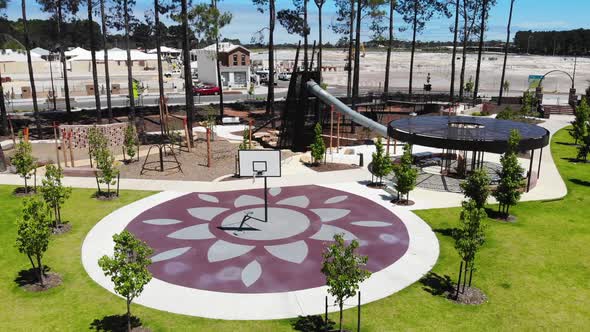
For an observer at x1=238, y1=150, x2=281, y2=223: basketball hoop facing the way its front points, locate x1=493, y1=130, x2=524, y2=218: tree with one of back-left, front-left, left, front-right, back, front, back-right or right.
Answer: back-left

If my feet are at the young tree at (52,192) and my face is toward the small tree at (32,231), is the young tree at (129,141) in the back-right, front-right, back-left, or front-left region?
back-left

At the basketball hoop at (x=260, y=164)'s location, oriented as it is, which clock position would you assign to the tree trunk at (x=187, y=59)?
The tree trunk is roughly at 4 o'clock from the basketball hoop.

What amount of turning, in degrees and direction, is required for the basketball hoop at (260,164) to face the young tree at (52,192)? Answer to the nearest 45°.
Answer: approximately 45° to its right

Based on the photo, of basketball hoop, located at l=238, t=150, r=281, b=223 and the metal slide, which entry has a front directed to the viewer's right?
the metal slide

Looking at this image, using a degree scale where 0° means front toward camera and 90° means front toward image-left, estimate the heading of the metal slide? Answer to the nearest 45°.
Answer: approximately 270°

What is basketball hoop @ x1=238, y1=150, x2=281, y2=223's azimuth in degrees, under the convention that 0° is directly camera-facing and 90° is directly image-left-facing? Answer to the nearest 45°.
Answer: approximately 45°

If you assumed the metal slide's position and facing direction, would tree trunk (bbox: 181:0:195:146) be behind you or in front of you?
behind

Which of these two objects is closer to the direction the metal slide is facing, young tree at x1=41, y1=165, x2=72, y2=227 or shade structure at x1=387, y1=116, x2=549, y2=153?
the shade structure

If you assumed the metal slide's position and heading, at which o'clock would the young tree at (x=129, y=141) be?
The young tree is roughly at 5 o'clock from the metal slide.

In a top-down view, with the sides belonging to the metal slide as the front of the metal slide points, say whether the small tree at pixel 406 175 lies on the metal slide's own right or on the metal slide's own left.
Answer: on the metal slide's own right

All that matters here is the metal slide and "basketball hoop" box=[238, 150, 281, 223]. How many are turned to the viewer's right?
1

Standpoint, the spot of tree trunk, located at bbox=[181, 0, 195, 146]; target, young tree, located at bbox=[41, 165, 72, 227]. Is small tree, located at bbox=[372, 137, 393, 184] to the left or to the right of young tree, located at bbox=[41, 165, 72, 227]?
left

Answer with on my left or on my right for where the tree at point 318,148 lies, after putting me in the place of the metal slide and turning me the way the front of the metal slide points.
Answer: on my right
